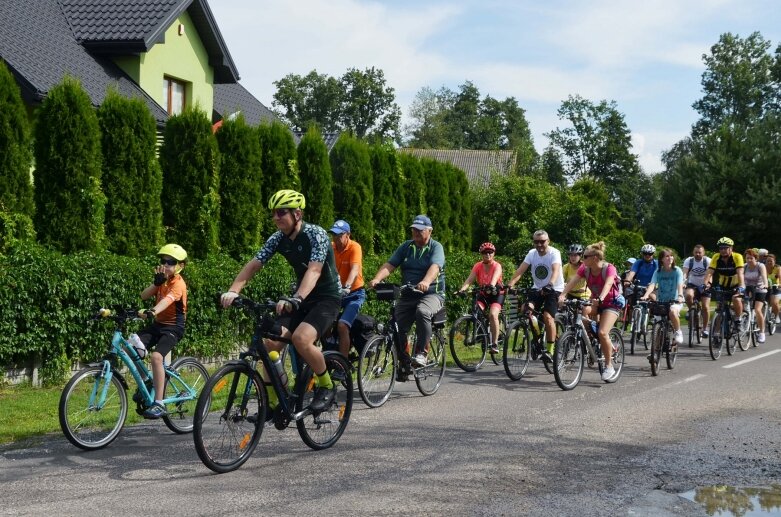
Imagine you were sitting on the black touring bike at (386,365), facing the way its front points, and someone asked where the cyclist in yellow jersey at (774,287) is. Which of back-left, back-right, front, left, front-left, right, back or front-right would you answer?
back

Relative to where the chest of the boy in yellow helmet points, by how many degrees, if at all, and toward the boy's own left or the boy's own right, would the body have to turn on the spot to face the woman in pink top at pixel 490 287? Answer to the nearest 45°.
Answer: approximately 180°

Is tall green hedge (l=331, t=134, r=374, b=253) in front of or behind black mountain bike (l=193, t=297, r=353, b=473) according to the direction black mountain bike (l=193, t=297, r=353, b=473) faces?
behind

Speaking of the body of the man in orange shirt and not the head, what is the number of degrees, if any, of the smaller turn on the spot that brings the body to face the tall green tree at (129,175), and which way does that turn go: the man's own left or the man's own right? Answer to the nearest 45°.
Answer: approximately 90° to the man's own right

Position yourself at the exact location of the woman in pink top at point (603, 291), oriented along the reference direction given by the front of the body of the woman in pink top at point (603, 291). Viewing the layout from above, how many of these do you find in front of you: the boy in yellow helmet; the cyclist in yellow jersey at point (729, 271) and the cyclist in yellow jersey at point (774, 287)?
1

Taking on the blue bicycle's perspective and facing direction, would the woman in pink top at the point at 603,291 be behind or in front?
behind

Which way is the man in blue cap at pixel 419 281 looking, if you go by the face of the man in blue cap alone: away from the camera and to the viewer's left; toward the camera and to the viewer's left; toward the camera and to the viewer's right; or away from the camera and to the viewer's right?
toward the camera and to the viewer's left

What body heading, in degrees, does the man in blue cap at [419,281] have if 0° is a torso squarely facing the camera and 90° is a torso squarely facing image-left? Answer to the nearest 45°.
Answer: approximately 45°

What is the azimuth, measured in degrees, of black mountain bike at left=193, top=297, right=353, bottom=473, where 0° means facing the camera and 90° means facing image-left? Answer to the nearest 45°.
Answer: approximately 45°

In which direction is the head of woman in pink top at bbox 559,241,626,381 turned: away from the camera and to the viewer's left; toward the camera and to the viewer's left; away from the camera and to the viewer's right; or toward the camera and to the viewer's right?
toward the camera and to the viewer's left

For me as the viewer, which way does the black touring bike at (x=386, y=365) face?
facing the viewer and to the left of the viewer

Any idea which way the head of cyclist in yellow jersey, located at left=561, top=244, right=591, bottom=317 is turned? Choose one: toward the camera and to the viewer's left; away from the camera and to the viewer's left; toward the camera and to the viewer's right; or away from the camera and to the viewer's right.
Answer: toward the camera and to the viewer's left

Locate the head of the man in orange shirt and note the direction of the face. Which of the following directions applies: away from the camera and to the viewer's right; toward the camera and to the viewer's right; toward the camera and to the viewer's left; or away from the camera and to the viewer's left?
toward the camera and to the viewer's left
